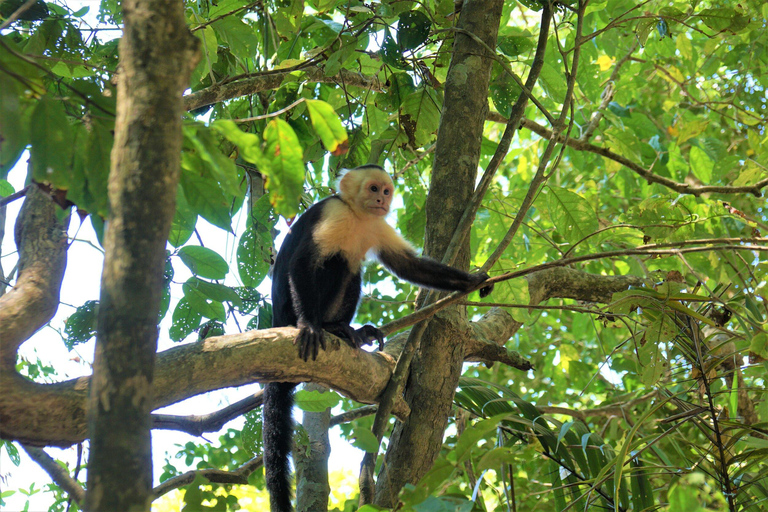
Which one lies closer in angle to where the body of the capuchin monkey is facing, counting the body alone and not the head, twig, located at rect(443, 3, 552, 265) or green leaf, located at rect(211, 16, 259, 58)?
the twig

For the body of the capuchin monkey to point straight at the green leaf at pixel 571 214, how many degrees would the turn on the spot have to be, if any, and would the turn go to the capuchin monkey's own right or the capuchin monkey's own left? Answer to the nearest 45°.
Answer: approximately 45° to the capuchin monkey's own left

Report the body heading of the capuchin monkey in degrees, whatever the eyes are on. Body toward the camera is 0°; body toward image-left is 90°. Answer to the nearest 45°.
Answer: approximately 315°

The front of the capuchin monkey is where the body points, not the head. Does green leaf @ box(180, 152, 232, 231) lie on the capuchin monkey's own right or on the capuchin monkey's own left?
on the capuchin monkey's own right
